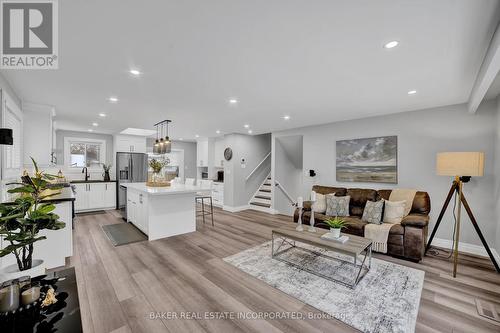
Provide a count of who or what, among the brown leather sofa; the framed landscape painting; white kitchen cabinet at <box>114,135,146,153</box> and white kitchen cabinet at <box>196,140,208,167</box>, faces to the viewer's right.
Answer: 0

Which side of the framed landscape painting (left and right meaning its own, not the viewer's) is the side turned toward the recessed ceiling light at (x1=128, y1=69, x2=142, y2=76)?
front

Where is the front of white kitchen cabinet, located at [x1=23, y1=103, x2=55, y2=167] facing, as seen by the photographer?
facing to the right of the viewer

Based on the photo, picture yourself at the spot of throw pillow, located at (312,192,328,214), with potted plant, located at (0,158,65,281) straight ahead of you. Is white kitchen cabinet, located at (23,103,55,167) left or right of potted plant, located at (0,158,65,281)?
right

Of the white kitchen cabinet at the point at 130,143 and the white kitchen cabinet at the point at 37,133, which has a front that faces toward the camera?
the white kitchen cabinet at the point at 130,143

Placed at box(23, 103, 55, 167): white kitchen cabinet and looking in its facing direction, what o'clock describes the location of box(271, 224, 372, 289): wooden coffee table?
The wooden coffee table is roughly at 2 o'clock from the white kitchen cabinet.

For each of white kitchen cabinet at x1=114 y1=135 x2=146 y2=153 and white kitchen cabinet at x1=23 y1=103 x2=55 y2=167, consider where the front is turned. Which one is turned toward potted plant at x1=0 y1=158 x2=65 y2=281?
white kitchen cabinet at x1=114 y1=135 x2=146 y2=153

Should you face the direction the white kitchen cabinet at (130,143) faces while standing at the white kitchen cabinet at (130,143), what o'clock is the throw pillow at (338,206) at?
The throw pillow is roughly at 11 o'clock from the white kitchen cabinet.

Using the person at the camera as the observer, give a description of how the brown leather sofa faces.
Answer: facing the viewer and to the left of the viewer

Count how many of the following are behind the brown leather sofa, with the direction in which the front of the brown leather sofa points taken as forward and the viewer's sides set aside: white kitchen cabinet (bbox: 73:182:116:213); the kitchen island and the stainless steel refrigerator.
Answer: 0

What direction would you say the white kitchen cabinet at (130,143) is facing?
toward the camera

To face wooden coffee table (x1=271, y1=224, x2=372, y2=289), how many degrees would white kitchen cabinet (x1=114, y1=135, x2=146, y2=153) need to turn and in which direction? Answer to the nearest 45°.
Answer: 0° — it already faces it

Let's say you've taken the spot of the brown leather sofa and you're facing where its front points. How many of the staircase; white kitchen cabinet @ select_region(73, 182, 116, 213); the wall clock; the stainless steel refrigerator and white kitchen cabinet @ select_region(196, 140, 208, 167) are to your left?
0

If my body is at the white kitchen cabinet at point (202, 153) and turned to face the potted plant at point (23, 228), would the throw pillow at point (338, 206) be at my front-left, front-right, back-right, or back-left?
front-left

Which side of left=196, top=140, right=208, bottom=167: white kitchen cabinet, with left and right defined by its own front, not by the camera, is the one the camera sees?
front
